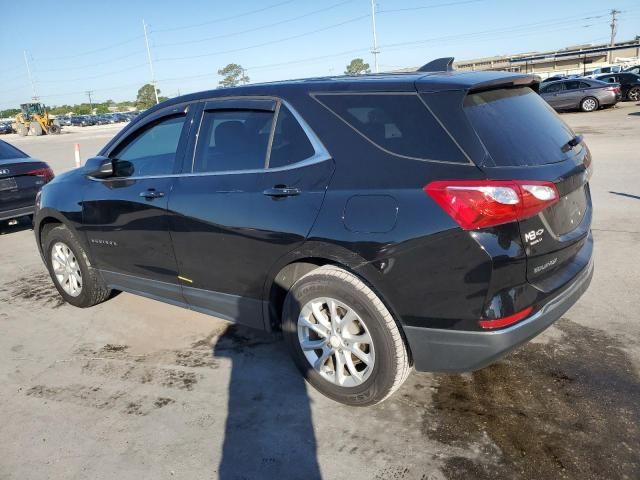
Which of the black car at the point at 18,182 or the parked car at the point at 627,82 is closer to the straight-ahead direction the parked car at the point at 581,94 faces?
the black car

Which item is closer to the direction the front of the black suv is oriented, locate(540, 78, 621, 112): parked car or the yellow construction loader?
the yellow construction loader

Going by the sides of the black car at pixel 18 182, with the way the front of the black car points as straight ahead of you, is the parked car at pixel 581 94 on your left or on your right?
on your right

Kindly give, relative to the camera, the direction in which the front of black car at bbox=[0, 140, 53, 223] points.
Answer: facing away from the viewer and to the left of the viewer

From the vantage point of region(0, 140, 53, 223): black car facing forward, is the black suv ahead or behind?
behind

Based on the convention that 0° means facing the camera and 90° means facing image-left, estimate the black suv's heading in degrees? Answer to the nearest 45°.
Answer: approximately 135°

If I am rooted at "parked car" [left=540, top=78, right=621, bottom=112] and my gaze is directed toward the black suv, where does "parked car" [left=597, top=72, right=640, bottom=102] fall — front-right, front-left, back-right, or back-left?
back-left

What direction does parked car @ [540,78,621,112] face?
to the viewer's left

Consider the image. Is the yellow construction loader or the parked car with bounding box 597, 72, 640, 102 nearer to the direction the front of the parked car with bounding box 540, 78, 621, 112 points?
the yellow construction loader
